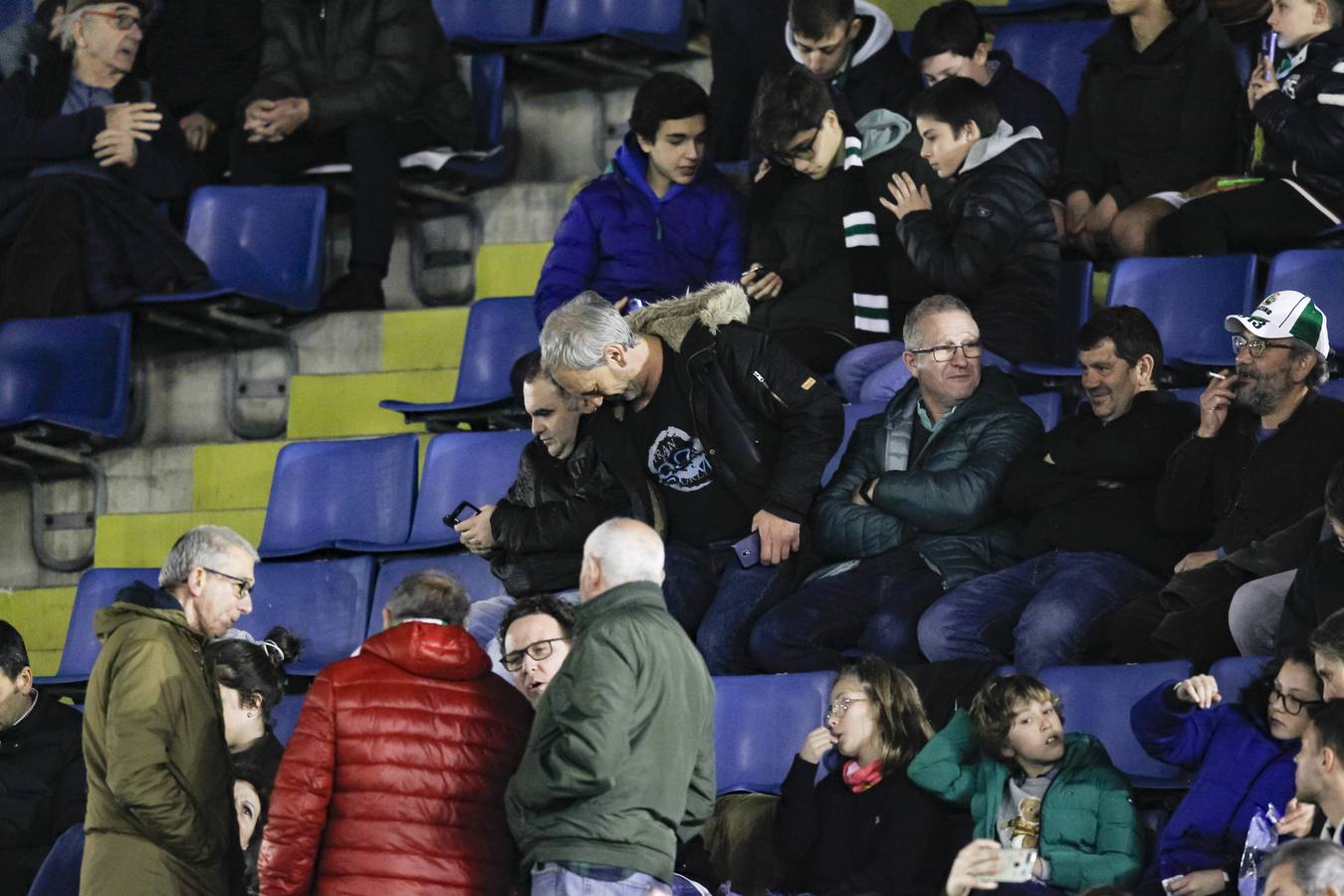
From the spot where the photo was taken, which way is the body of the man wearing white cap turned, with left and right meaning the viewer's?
facing the viewer and to the left of the viewer

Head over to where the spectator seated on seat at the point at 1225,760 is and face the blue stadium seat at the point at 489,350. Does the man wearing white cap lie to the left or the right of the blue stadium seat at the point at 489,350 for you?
right

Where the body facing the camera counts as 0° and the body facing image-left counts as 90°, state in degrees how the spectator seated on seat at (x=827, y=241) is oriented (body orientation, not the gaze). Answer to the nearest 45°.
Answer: approximately 45°

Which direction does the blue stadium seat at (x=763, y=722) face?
toward the camera

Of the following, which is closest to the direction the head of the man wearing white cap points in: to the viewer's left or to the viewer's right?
to the viewer's left

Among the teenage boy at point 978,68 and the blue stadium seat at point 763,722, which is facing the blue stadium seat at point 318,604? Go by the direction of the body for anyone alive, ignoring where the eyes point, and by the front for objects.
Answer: the teenage boy

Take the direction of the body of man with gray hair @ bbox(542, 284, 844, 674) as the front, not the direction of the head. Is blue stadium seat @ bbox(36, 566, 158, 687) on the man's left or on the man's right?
on the man's right

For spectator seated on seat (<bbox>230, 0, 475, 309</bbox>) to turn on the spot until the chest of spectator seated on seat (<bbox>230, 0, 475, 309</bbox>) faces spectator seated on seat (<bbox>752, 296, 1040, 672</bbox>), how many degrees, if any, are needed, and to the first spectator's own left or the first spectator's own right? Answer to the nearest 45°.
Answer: approximately 90° to the first spectator's own left
